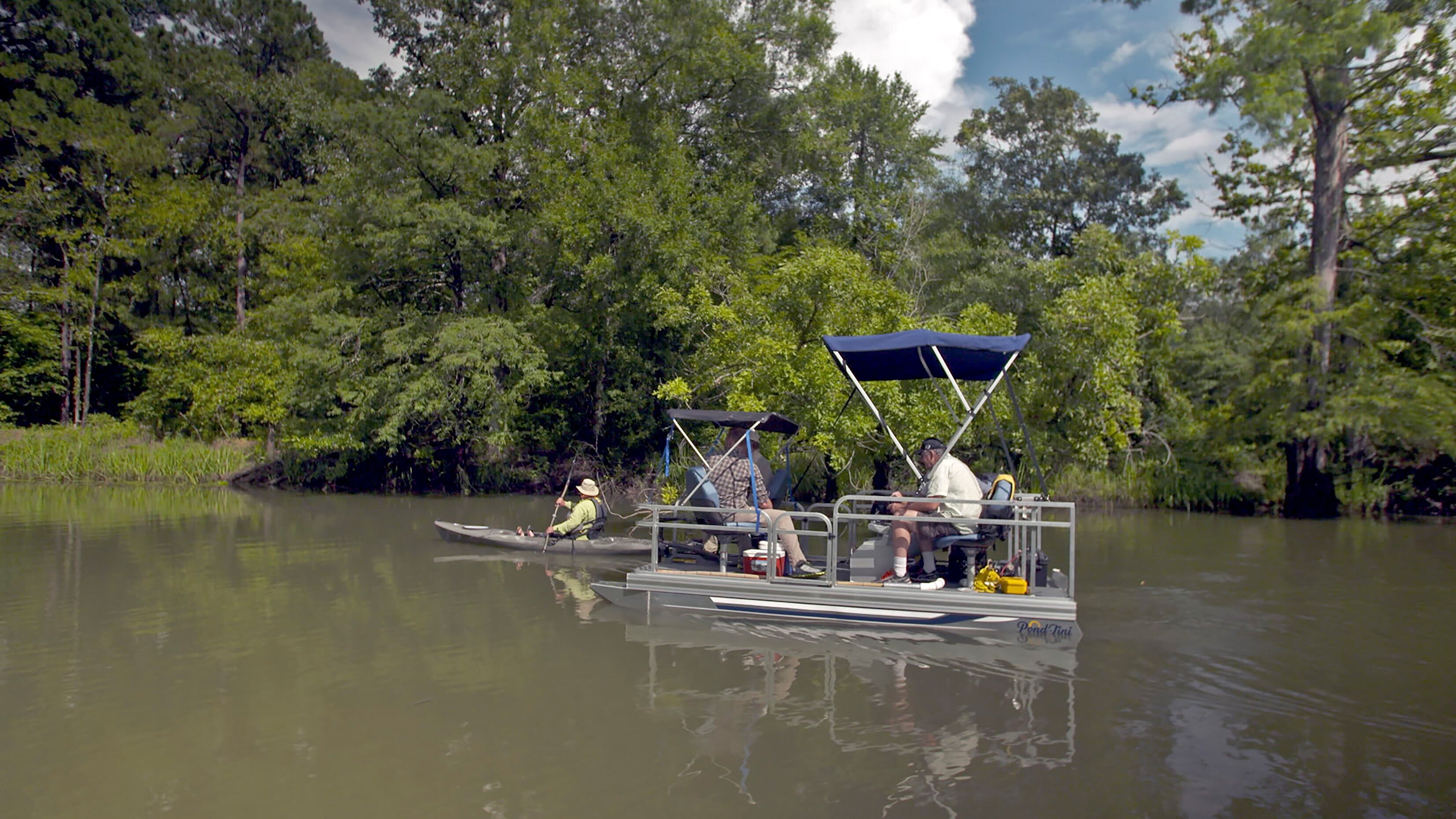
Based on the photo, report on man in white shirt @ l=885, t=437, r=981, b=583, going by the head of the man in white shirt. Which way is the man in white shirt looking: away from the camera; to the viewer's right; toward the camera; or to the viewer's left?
to the viewer's left

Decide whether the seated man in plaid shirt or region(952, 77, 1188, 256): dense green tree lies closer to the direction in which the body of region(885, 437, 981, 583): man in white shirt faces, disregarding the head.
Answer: the seated man in plaid shirt

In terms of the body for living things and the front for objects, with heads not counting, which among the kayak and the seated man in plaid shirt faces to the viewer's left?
the kayak

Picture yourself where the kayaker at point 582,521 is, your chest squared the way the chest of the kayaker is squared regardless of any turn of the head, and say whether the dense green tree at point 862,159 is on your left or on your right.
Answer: on your right

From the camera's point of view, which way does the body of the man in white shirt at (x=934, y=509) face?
to the viewer's left

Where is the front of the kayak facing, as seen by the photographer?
facing to the left of the viewer

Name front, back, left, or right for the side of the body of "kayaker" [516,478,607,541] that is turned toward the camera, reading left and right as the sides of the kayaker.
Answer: left

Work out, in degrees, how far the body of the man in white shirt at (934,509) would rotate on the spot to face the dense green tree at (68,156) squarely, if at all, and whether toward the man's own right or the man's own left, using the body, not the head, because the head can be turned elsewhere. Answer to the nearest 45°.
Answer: approximately 45° to the man's own right

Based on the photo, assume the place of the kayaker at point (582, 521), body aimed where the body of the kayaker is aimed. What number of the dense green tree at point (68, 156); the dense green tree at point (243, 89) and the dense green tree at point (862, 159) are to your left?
0

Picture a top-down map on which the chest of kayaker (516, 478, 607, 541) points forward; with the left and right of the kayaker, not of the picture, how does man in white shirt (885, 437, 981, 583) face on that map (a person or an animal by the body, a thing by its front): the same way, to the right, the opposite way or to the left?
the same way

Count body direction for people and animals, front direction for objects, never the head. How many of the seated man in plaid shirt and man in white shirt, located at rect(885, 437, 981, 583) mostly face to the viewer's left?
1

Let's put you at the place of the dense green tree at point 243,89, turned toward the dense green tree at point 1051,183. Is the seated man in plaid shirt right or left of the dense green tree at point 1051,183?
right

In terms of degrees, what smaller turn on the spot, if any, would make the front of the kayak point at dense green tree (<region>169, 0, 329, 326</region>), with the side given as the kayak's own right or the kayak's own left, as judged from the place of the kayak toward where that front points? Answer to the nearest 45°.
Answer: approximately 45° to the kayak's own right

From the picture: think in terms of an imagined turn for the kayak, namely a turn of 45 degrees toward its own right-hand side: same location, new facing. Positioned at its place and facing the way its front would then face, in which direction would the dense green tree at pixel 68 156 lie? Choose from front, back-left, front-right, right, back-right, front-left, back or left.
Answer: front

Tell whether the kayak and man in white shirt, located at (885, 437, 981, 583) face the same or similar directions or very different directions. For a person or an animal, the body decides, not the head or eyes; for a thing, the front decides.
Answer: same or similar directions
